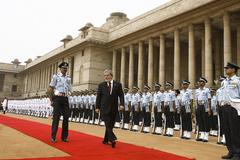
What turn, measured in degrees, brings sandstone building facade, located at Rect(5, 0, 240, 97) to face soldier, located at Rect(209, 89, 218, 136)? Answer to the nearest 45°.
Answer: approximately 45° to its left

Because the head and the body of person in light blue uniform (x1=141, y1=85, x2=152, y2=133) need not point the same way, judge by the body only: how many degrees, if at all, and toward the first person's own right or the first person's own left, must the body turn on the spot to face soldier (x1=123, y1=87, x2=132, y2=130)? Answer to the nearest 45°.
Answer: approximately 90° to the first person's own right

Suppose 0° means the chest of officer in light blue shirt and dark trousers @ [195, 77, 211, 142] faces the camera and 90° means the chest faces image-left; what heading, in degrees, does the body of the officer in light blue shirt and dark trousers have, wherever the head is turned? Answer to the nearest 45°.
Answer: approximately 45°

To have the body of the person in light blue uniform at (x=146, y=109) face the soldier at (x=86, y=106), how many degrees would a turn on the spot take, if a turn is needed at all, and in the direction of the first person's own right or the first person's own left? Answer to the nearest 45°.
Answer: approximately 90° to the first person's own right

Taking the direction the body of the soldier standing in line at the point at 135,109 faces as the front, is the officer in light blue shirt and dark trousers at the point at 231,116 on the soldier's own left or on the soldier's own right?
on the soldier's own left

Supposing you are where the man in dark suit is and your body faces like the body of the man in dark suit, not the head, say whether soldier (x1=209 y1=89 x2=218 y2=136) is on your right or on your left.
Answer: on your left

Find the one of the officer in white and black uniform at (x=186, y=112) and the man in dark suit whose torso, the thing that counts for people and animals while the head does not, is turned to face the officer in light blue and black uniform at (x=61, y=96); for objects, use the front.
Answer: the officer in white and black uniform at (x=186, y=112)

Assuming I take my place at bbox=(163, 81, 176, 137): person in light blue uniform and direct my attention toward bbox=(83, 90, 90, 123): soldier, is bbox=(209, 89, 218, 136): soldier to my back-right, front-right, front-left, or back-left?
back-right

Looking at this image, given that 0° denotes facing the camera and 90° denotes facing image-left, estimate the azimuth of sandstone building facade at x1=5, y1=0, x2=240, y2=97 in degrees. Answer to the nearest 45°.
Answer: approximately 45°
